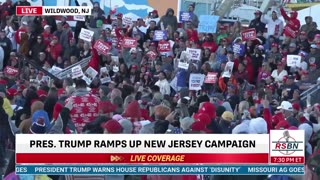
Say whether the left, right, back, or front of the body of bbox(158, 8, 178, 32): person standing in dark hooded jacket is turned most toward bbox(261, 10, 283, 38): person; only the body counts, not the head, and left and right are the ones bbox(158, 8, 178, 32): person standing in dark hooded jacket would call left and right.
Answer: left

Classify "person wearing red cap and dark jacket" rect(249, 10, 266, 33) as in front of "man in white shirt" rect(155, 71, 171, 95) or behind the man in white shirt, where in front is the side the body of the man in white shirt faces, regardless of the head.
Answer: behind

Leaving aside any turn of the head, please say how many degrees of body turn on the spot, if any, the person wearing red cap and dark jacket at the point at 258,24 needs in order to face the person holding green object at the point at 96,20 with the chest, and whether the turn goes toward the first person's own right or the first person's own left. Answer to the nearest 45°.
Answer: approximately 90° to the first person's own right

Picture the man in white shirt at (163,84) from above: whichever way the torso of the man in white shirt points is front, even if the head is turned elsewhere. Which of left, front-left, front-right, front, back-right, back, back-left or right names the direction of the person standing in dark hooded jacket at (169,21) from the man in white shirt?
back-right

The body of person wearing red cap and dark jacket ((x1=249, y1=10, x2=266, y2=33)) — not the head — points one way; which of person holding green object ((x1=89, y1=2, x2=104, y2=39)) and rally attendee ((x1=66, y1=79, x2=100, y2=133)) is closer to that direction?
the rally attendee

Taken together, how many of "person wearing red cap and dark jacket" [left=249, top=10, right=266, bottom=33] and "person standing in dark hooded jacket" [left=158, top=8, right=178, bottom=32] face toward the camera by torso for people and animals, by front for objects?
2

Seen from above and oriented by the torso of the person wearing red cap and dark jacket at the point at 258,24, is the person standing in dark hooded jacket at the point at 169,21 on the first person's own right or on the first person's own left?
on the first person's own right

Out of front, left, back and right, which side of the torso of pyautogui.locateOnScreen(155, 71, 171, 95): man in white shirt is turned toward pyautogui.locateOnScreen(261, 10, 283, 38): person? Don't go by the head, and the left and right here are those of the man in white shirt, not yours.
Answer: back

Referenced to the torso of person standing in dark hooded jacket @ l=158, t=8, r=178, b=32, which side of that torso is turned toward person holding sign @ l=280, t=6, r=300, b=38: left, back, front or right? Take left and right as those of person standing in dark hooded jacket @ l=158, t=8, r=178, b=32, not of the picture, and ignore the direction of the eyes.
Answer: left
